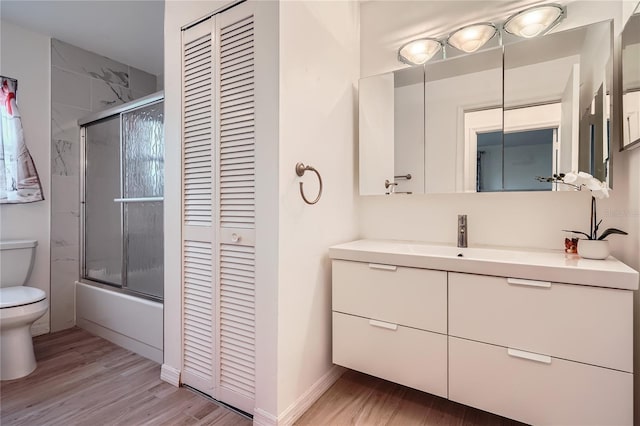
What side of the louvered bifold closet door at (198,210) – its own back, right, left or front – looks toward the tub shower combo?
right

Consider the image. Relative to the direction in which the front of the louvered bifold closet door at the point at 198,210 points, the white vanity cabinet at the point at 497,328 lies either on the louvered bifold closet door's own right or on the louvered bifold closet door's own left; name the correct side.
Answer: on the louvered bifold closet door's own left

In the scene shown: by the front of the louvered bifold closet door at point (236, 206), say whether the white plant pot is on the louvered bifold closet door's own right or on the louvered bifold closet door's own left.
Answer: on the louvered bifold closet door's own left

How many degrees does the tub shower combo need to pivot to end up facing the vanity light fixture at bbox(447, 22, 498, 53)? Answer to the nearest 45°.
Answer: approximately 90° to its left

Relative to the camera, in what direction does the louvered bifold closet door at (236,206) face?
facing the viewer and to the left of the viewer

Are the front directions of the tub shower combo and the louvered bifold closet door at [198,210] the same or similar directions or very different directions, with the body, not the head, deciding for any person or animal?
same or similar directions

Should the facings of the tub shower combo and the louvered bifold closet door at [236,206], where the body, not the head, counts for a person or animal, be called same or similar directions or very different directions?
same or similar directions

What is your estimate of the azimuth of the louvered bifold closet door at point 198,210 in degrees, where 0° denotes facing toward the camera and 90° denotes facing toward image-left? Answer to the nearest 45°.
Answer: approximately 45°

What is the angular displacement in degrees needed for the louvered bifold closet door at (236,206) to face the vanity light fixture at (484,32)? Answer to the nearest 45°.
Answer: approximately 135° to its left

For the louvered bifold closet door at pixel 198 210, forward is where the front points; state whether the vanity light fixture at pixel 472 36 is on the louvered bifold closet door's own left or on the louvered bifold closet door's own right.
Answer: on the louvered bifold closet door's own left
